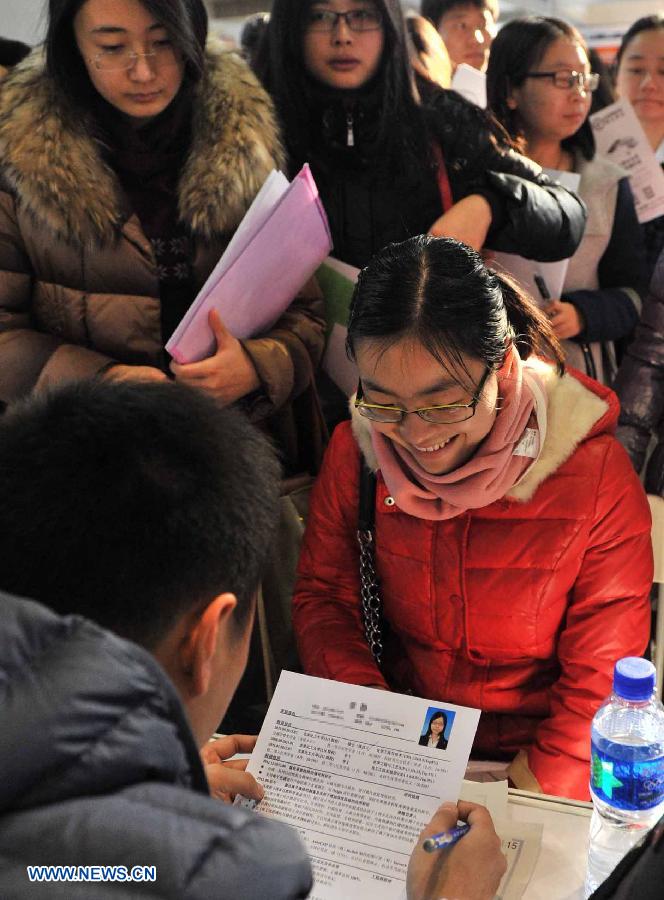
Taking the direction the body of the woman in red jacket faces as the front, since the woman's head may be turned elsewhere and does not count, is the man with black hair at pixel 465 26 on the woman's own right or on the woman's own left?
on the woman's own right

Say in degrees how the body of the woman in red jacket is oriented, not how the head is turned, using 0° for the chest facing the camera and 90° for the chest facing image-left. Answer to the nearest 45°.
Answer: approximately 45°

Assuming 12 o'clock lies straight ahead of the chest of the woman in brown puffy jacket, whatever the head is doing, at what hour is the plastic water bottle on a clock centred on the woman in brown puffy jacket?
The plastic water bottle is roughly at 11 o'clock from the woman in brown puffy jacket.

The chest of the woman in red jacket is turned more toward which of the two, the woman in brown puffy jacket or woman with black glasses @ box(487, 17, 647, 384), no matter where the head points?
the woman in brown puffy jacket

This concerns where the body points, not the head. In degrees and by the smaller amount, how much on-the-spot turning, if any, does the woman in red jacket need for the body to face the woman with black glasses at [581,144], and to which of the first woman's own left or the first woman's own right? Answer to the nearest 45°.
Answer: approximately 135° to the first woman's own right
